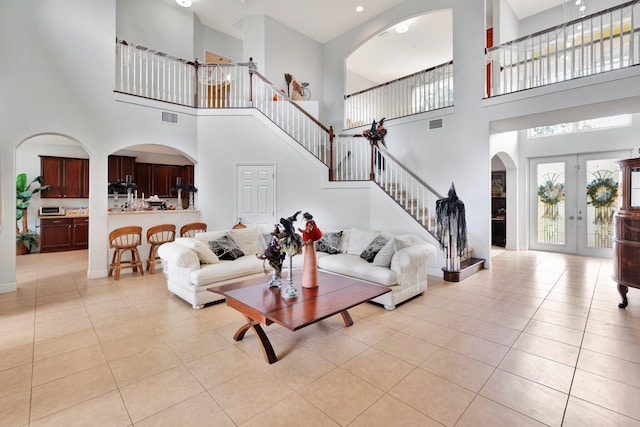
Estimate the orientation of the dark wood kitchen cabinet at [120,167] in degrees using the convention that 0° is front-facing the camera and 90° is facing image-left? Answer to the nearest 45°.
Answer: approximately 0°

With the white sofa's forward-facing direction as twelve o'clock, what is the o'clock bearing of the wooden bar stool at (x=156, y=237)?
The wooden bar stool is roughly at 4 o'clock from the white sofa.

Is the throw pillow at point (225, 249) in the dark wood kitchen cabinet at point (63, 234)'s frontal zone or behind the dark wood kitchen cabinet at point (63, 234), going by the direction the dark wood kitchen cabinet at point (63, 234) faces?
frontal zone

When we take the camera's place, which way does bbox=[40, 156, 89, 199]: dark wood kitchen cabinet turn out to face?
facing the viewer

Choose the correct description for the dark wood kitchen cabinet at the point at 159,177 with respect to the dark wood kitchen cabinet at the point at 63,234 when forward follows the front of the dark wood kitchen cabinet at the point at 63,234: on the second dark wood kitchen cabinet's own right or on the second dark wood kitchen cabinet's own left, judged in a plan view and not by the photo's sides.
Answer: on the second dark wood kitchen cabinet's own left

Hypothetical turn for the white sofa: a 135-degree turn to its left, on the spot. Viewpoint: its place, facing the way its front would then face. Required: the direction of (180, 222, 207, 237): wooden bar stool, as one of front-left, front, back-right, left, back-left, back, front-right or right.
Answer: left

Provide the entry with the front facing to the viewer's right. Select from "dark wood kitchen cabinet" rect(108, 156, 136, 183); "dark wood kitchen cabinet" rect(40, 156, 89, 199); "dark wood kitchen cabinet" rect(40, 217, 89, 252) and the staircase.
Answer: the staircase

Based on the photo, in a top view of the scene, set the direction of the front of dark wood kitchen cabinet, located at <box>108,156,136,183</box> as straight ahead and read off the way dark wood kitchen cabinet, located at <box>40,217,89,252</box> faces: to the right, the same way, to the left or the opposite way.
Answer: the same way

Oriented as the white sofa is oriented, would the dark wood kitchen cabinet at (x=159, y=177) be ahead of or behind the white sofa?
behind

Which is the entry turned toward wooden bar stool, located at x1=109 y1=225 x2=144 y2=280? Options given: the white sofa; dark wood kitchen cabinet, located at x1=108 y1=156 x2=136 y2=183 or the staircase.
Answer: the dark wood kitchen cabinet

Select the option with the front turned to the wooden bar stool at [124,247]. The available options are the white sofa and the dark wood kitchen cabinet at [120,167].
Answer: the dark wood kitchen cabinet

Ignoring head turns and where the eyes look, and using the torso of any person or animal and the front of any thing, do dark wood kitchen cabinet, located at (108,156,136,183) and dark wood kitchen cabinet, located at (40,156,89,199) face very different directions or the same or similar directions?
same or similar directions

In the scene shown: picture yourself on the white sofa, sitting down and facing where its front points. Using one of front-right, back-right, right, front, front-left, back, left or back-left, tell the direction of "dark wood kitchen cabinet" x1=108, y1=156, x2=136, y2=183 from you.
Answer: back-right

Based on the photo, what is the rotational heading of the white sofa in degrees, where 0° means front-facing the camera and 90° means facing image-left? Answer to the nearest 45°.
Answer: approximately 0°
